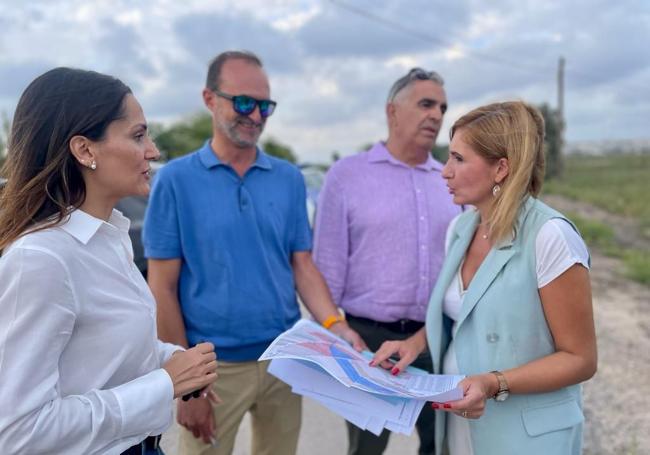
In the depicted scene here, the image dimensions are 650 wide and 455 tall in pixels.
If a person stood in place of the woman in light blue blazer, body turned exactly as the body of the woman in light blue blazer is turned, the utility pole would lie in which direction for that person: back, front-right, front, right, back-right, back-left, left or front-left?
back-right

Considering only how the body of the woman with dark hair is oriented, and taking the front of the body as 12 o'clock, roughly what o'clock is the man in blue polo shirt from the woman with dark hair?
The man in blue polo shirt is roughly at 10 o'clock from the woman with dark hair.

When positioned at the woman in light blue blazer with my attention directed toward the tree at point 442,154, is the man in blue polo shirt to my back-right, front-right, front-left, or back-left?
front-left

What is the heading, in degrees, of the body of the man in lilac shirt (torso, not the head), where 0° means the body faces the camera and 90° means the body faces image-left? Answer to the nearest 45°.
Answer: approximately 315°

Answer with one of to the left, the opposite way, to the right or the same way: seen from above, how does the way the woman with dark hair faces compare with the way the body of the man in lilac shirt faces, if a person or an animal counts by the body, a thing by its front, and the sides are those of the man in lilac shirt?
to the left

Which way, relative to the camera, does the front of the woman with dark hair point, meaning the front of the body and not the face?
to the viewer's right

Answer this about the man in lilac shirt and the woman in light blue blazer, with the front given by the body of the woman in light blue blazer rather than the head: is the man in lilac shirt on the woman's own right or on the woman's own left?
on the woman's own right

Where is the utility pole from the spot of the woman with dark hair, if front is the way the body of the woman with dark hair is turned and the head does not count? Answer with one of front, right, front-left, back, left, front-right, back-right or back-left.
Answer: front-left

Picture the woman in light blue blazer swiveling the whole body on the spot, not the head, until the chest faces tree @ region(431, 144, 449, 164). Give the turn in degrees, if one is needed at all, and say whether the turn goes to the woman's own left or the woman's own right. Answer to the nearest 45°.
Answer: approximately 135° to the woman's own right

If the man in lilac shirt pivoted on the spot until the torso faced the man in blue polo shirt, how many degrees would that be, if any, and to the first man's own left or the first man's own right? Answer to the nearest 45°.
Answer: approximately 90° to the first man's own right

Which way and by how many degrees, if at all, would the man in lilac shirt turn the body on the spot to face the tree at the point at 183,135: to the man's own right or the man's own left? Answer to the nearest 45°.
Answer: approximately 135° to the man's own left

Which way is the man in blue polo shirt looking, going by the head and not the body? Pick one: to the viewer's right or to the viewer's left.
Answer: to the viewer's right

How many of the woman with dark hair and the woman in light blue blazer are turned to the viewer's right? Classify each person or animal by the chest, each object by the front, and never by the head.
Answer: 1

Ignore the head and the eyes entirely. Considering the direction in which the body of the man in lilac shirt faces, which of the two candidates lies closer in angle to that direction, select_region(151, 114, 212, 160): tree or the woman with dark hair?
the woman with dark hair

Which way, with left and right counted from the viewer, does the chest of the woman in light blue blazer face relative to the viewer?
facing the viewer and to the left of the viewer

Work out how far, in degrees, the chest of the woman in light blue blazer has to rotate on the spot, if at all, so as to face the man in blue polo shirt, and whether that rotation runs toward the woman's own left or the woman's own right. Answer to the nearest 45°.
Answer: approximately 45° to the woman's own right

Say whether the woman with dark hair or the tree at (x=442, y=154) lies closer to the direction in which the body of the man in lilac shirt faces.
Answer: the woman with dark hair
